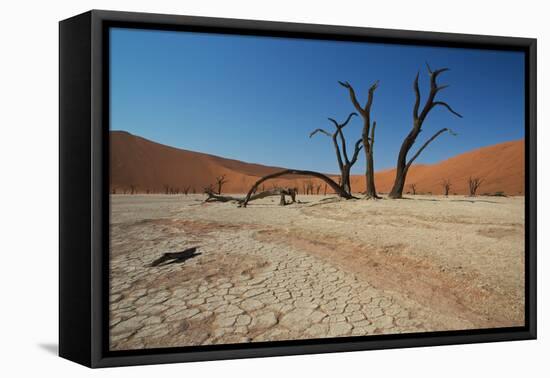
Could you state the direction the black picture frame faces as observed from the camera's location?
facing the viewer and to the right of the viewer
